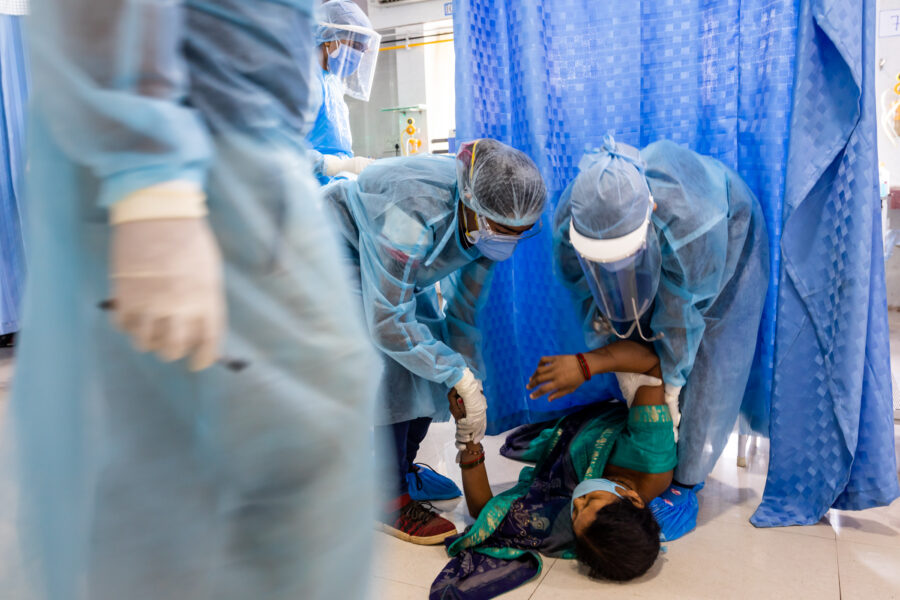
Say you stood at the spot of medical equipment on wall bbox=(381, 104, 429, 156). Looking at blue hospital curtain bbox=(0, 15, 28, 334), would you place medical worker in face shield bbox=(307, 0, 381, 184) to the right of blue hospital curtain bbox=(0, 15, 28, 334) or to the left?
left

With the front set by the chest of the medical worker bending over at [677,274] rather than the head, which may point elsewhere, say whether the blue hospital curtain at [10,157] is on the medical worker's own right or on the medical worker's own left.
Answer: on the medical worker's own right

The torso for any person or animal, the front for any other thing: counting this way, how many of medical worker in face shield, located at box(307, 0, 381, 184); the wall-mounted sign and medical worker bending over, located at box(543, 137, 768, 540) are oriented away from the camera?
0

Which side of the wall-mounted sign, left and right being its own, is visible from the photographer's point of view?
front

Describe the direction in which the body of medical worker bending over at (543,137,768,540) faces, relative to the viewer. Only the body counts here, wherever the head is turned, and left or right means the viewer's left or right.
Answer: facing the viewer and to the left of the viewer

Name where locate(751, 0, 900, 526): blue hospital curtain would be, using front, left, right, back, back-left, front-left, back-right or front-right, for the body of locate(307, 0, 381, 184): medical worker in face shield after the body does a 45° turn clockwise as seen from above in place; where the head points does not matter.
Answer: front-left

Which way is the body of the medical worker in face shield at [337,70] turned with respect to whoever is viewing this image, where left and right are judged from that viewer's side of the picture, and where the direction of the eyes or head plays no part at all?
facing the viewer and to the right of the viewer

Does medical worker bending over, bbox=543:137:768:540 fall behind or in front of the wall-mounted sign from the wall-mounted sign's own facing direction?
in front

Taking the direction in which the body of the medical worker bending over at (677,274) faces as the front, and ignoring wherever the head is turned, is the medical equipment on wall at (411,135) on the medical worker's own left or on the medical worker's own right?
on the medical worker's own right

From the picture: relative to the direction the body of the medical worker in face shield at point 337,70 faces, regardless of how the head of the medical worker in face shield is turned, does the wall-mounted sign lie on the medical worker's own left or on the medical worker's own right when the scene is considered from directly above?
on the medical worker's own left

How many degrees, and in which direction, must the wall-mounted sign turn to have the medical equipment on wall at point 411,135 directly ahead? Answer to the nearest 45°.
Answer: approximately 90° to its right

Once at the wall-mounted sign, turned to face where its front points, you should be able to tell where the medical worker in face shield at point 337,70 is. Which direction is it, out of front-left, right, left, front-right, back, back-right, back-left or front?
front-right

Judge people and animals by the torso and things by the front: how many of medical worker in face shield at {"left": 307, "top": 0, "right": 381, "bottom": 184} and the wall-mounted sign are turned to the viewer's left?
0

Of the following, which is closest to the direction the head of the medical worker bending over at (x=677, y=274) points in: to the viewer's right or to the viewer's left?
to the viewer's left
